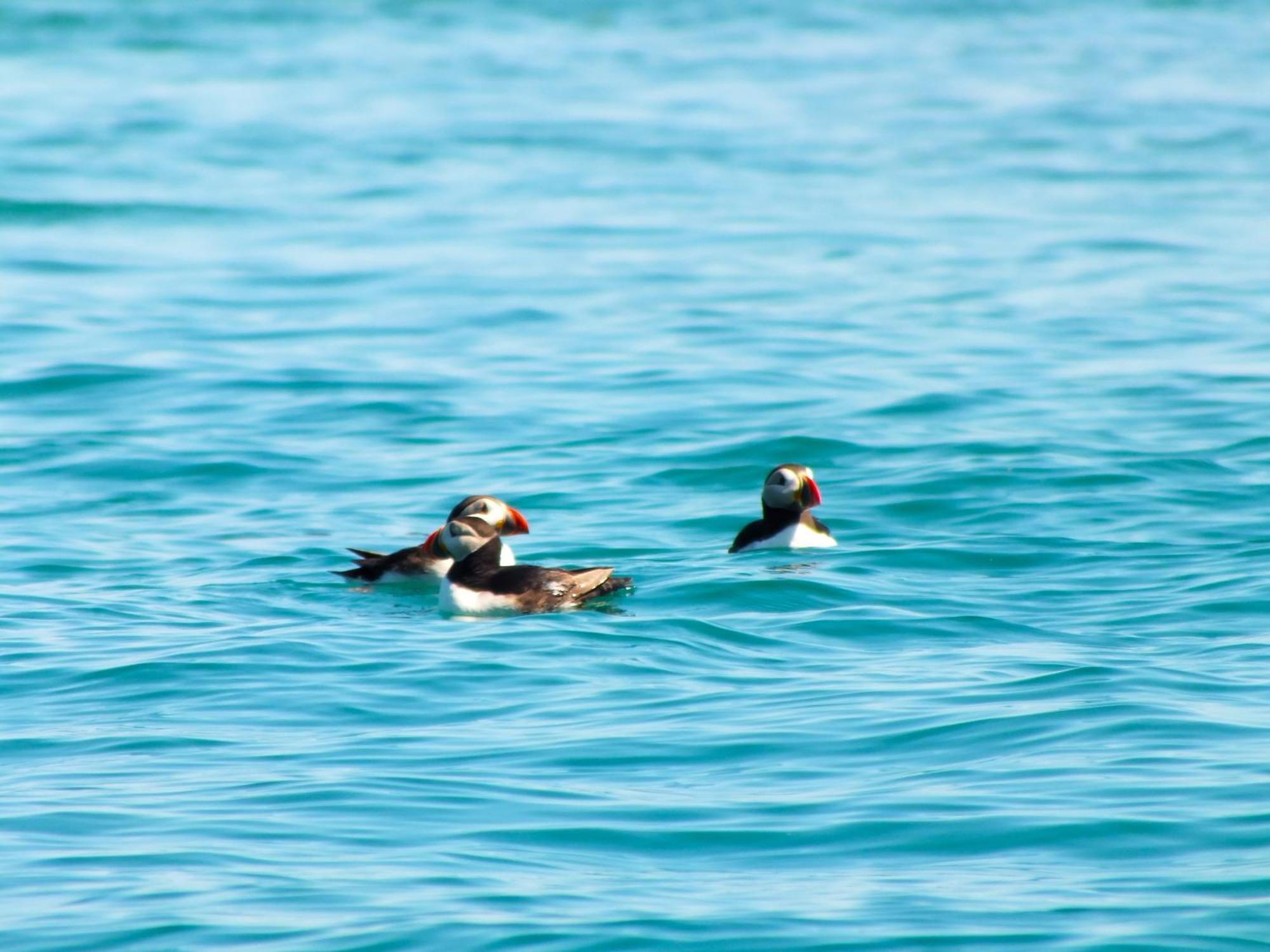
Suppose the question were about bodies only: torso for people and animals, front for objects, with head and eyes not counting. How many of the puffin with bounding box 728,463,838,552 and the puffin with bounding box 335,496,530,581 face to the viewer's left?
0

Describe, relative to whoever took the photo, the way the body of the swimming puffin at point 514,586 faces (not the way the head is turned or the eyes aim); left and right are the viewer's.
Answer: facing to the left of the viewer

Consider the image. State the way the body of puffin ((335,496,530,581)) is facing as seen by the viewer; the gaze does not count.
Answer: to the viewer's right

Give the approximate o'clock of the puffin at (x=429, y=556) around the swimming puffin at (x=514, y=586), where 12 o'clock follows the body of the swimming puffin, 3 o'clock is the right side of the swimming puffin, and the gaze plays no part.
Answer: The puffin is roughly at 2 o'clock from the swimming puffin.

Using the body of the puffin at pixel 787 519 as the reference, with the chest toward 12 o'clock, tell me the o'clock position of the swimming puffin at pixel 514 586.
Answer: The swimming puffin is roughly at 3 o'clock from the puffin.

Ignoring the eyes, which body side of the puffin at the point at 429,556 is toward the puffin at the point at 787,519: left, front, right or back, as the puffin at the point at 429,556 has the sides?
front

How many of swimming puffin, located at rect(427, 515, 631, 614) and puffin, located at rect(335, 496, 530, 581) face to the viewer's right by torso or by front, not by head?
1

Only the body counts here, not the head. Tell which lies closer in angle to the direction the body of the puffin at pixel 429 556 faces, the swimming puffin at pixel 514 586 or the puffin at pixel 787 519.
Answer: the puffin

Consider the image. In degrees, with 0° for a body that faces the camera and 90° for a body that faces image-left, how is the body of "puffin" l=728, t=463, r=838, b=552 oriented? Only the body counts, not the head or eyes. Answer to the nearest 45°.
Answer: approximately 315°

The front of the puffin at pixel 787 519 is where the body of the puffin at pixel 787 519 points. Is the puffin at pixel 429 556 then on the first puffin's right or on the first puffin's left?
on the first puffin's right

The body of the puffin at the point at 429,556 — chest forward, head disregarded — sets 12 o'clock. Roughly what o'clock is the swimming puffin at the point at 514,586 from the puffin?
The swimming puffin is roughly at 2 o'clock from the puffin.

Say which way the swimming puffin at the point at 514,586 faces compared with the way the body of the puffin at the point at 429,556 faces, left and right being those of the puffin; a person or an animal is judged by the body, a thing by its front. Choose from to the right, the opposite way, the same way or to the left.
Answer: the opposite way
